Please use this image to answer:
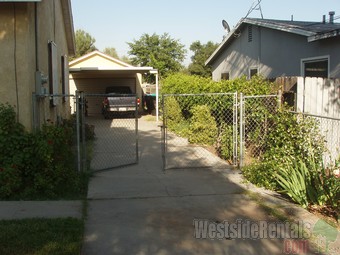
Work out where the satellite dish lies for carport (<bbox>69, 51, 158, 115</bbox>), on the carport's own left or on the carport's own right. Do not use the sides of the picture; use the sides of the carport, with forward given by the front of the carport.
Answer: on the carport's own left

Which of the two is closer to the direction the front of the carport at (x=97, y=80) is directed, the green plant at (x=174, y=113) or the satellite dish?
the green plant

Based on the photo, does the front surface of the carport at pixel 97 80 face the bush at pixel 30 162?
yes

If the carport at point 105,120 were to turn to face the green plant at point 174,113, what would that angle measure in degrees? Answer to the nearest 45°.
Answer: approximately 45° to its left

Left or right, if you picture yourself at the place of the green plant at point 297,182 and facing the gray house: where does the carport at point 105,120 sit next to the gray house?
left

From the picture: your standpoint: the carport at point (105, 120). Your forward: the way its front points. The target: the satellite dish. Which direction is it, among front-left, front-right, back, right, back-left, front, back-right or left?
left

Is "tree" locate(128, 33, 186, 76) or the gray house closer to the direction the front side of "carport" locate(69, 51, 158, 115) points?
the gray house

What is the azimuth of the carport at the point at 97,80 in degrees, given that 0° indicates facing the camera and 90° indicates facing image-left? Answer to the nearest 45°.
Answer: approximately 0°

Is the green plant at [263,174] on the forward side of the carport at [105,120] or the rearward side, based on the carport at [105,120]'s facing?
on the forward side

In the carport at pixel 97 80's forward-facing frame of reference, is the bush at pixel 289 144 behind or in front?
in front

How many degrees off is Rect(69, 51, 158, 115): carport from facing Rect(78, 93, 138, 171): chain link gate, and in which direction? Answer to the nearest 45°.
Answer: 0° — it already faces it

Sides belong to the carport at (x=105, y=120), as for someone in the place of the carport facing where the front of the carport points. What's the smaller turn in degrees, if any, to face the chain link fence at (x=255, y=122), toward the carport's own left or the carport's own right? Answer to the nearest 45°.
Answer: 0° — it already faces it

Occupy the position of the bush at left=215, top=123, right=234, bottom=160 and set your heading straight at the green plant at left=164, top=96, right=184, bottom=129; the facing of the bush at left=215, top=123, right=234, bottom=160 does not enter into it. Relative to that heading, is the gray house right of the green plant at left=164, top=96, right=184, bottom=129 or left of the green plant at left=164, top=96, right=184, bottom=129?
right
